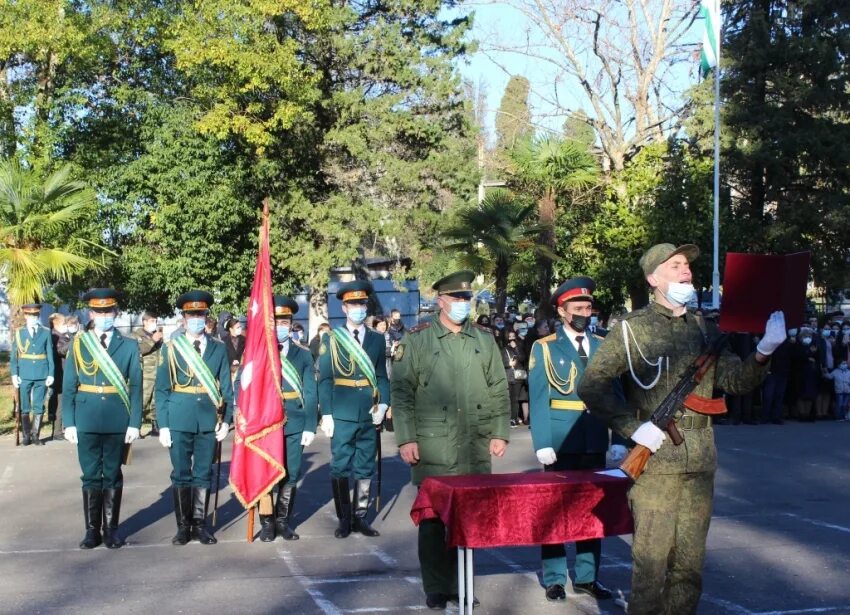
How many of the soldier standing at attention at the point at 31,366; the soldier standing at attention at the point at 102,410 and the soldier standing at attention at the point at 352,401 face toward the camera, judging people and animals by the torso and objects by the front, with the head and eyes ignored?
3

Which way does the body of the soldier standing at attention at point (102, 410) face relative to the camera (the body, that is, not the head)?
toward the camera

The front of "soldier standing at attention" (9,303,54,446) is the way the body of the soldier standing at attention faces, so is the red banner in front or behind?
in front

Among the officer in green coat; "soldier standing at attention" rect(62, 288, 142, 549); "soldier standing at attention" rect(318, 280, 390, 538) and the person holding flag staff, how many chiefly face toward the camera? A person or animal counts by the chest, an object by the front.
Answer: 4

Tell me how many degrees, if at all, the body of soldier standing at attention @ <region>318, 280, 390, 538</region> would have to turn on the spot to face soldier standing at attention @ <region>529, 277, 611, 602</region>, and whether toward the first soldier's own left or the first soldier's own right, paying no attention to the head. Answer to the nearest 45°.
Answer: approximately 45° to the first soldier's own left

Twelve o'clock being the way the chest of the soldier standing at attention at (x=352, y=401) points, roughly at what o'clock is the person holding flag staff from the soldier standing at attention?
The person holding flag staff is roughly at 4 o'clock from the soldier standing at attention.

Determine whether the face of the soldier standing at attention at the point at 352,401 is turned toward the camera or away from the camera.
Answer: toward the camera

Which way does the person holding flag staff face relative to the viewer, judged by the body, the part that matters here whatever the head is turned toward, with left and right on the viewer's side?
facing the viewer

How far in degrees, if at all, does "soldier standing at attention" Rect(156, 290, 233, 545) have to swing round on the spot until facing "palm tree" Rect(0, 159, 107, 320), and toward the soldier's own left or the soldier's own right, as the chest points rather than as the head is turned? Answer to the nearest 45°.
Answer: approximately 180°

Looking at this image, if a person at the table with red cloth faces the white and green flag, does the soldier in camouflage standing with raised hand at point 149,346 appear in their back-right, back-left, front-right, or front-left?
front-left

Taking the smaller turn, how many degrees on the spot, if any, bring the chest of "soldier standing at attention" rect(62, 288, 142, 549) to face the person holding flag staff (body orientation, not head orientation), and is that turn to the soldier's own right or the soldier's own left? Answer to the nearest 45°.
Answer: approximately 90° to the soldier's own left

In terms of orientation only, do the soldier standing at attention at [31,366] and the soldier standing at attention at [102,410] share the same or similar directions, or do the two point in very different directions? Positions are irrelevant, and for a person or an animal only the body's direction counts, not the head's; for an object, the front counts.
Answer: same or similar directions

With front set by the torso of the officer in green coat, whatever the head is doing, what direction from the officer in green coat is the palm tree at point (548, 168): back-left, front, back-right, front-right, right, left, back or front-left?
back
